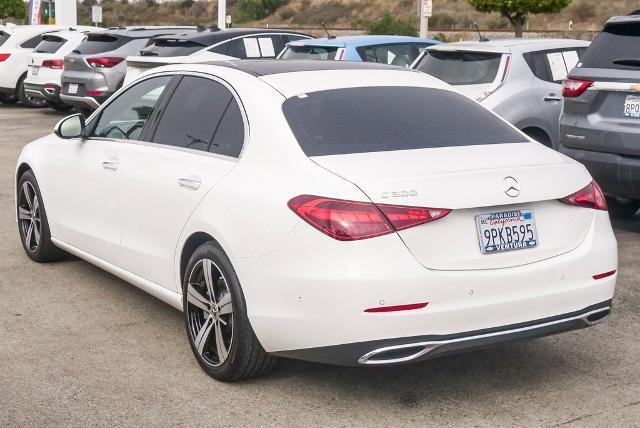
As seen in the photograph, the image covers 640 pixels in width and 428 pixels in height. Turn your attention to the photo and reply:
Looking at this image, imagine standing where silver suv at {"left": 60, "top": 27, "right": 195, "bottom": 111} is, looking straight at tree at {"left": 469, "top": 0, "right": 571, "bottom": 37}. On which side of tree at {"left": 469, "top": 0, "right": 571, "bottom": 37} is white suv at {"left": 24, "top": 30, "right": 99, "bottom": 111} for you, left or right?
left

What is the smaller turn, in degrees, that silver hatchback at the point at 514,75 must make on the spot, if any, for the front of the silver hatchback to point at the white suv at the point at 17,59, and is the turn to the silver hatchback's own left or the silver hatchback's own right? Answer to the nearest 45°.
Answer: approximately 90° to the silver hatchback's own left

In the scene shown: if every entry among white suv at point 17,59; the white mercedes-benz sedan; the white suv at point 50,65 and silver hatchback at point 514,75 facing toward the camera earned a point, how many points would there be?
0

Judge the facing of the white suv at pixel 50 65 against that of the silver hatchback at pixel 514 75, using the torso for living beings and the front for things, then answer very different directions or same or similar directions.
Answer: same or similar directions

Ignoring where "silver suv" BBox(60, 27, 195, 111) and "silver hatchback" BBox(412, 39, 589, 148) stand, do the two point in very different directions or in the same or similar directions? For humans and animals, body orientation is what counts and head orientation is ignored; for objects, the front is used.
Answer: same or similar directions

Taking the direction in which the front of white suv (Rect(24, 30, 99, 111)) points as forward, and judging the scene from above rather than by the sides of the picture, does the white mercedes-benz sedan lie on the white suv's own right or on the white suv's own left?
on the white suv's own right

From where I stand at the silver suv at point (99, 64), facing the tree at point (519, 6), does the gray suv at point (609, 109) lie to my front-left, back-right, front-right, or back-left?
back-right

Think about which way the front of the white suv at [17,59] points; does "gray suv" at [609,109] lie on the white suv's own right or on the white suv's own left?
on the white suv's own right

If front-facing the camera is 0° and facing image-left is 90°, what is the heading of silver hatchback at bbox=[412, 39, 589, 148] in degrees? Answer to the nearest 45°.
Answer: approximately 225°

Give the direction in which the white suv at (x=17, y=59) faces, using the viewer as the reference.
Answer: facing away from the viewer and to the right of the viewer

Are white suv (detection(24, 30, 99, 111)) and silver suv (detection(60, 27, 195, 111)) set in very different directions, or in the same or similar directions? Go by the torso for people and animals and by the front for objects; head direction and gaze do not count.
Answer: same or similar directions

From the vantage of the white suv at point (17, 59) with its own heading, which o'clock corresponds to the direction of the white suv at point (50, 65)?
the white suv at point (50, 65) is roughly at 4 o'clock from the white suv at point (17, 59).

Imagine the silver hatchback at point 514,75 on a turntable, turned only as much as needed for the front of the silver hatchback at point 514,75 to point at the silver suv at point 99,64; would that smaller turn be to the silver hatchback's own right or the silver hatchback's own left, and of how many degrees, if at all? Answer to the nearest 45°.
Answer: approximately 90° to the silver hatchback's own left

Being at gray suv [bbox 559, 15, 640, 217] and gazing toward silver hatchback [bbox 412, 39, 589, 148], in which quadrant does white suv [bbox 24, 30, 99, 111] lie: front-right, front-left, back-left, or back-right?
front-left

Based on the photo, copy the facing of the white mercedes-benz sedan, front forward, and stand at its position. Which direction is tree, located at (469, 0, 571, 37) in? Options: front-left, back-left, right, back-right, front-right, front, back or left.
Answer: front-right

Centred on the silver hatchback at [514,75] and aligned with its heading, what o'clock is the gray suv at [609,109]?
the gray suv at [609,109] is roughly at 4 o'clock from the silver hatchback at [514,75].

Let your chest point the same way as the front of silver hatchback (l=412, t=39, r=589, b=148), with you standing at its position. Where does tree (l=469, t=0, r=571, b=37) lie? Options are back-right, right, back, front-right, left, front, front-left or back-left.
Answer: front-left

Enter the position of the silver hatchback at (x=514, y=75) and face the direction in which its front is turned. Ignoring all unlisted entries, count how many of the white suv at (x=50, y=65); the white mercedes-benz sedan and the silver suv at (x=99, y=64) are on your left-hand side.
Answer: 2

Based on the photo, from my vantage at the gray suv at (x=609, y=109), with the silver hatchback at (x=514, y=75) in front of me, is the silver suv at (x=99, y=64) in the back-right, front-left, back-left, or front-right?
front-left
